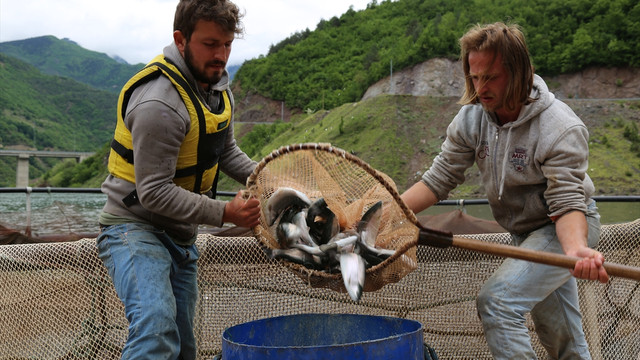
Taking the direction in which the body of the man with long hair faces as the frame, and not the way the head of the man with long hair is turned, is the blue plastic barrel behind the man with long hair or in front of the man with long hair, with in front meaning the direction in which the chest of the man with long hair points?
in front

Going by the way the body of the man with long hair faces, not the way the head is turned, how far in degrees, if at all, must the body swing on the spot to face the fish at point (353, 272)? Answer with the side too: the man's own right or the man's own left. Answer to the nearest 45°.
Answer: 0° — they already face it

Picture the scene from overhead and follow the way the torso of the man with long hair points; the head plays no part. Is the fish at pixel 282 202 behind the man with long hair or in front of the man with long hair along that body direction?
in front

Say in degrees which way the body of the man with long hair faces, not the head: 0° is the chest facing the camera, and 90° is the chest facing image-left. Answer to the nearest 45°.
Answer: approximately 45°
